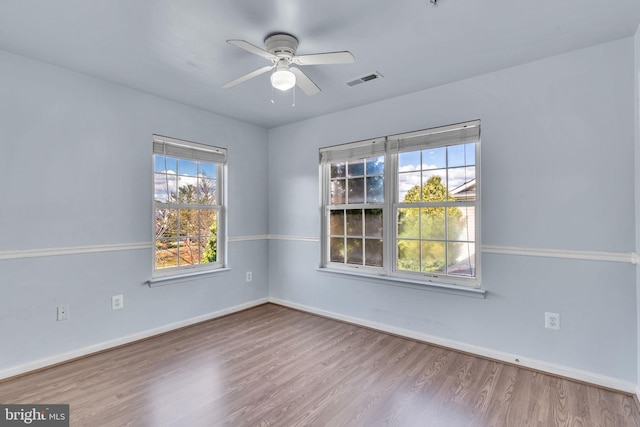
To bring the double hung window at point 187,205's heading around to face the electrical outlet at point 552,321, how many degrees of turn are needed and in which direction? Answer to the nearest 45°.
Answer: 0° — it already faces it

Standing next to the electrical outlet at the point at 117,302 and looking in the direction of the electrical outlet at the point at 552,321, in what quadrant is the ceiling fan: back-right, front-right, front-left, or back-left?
front-right

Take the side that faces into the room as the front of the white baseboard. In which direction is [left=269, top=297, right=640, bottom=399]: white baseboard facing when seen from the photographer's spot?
facing the viewer and to the left of the viewer

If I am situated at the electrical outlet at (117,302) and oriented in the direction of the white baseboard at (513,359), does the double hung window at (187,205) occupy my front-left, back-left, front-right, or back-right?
front-left

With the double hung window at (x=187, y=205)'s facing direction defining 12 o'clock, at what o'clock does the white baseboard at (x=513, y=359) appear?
The white baseboard is roughly at 12 o'clock from the double hung window.

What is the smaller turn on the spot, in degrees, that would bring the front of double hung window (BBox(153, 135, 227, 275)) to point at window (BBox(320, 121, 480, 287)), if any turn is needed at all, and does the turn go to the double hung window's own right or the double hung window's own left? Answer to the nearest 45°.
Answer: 0° — it already faces it

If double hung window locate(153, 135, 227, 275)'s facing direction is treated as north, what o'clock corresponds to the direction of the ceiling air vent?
The ceiling air vent is roughly at 12 o'clock from the double hung window.

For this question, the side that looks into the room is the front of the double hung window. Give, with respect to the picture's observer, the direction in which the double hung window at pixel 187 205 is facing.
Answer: facing the viewer and to the right of the viewer

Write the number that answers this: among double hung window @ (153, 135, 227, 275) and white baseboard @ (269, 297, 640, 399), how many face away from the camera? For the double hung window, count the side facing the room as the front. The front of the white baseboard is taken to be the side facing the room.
0
